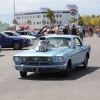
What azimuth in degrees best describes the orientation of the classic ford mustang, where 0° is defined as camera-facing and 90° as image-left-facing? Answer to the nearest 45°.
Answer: approximately 45°

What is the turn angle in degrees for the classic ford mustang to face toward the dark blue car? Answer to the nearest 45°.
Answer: approximately 135° to its right
